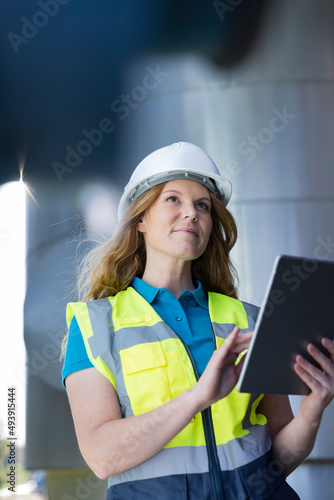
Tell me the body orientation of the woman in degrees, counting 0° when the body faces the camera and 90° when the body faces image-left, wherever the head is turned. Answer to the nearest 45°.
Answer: approximately 315°
